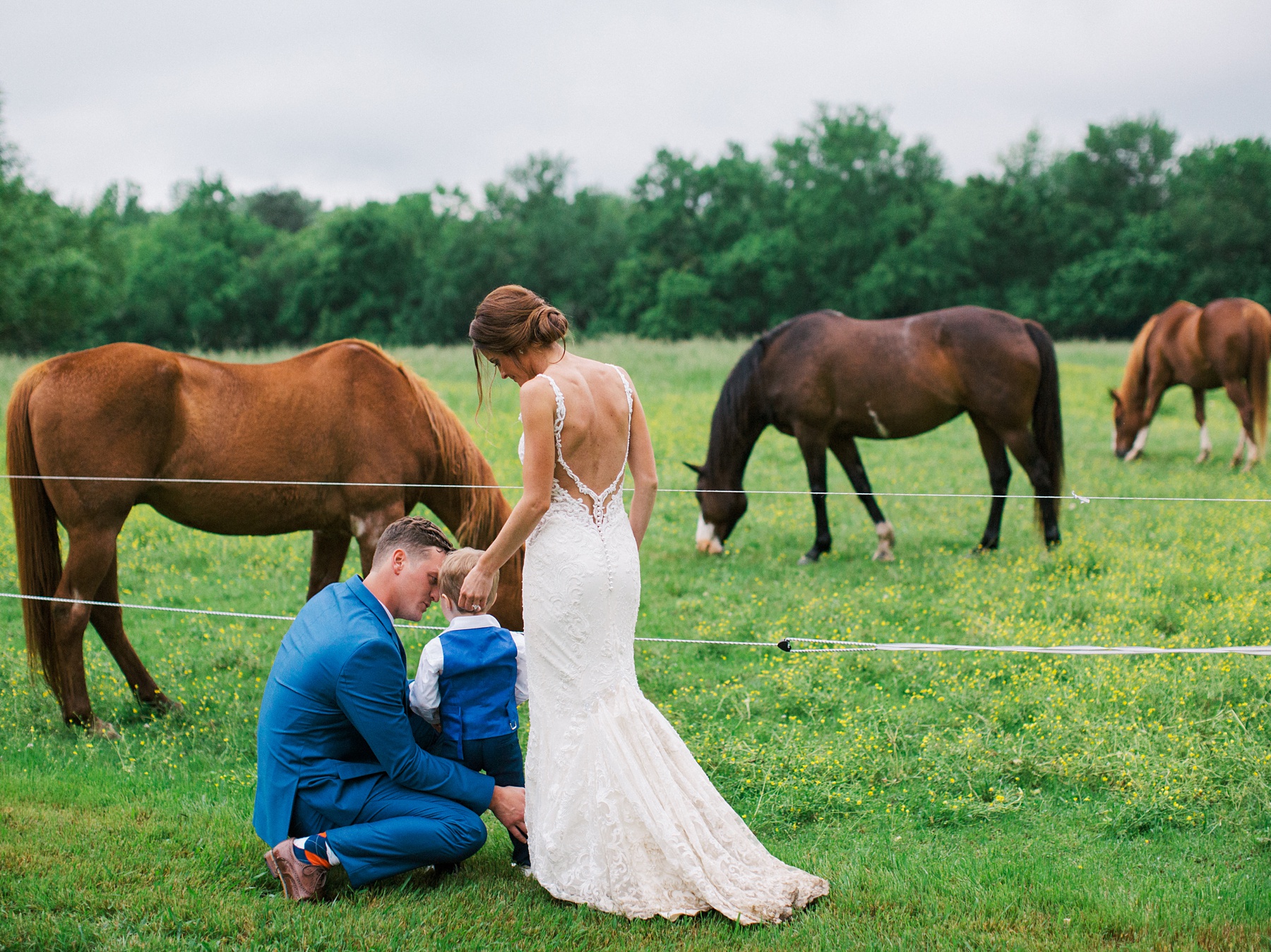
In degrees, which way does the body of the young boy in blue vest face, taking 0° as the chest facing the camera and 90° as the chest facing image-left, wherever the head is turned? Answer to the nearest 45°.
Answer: approximately 180°

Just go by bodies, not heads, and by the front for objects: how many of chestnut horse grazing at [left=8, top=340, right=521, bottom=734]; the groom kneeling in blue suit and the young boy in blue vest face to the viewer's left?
0

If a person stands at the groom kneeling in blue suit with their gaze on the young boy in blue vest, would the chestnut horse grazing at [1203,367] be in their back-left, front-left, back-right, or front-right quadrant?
front-left

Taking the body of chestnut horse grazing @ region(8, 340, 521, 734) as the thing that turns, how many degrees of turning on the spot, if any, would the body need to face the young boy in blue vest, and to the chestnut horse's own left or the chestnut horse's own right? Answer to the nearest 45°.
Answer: approximately 90° to the chestnut horse's own right

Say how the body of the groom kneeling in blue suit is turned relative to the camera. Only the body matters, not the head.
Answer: to the viewer's right

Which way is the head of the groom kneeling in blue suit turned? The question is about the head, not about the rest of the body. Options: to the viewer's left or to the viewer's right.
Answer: to the viewer's right

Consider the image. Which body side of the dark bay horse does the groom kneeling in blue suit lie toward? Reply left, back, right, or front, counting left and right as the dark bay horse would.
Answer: left

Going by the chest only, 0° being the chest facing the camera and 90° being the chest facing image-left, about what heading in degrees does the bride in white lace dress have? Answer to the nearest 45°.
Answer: approximately 135°

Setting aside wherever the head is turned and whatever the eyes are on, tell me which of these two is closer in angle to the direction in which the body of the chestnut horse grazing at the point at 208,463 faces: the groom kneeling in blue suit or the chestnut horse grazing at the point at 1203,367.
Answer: the chestnut horse grazing

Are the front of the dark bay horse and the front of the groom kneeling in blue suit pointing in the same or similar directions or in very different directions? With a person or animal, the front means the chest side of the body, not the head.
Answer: very different directions

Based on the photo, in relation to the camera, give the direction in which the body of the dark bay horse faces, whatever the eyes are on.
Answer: to the viewer's left

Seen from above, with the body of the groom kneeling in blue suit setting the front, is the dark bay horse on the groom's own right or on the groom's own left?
on the groom's own left

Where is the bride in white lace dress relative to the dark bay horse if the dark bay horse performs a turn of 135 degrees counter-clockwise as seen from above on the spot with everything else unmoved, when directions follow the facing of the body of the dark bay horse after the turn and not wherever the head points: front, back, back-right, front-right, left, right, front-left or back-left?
front-right

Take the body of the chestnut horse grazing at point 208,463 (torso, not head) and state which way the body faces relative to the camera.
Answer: to the viewer's right
